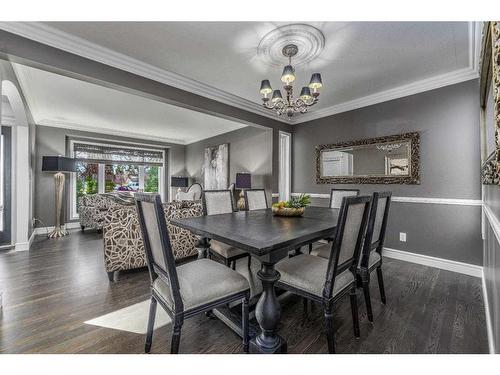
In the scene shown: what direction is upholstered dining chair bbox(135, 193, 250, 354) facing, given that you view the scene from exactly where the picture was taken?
facing away from the viewer and to the right of the viewer

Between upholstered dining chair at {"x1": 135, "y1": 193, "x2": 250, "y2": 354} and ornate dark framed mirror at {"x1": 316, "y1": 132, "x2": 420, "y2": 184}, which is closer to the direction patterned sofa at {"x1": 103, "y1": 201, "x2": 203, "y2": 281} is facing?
the ornate dark framed mirror

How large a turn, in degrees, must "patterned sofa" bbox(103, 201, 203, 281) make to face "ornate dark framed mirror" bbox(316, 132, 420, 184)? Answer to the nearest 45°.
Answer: approximately 45° to its right

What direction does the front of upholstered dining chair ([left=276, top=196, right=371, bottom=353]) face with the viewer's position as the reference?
facing away from the viewer and to the left of the viewer

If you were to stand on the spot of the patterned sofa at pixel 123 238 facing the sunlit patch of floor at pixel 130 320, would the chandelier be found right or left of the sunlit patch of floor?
left

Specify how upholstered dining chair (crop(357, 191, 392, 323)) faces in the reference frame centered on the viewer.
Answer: facing away from the viewer and to the left of the viewer
